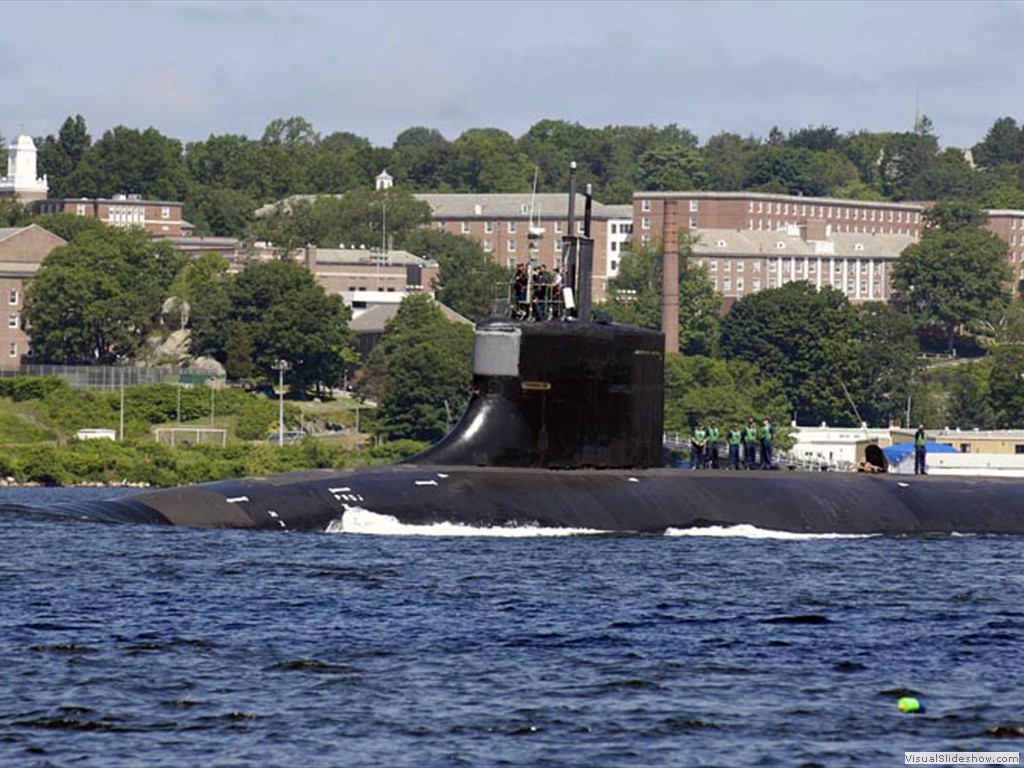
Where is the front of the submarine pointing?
to the viewer's left
